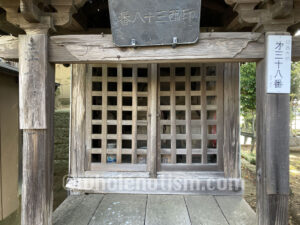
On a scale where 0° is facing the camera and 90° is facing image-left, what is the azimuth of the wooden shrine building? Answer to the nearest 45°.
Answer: approximately 0°

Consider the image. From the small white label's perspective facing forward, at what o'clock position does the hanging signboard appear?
The hanging signboard is roughly at 2 o'clock from the small white label.

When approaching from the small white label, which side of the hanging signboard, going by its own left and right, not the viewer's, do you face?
left

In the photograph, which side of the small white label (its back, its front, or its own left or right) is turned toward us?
front
